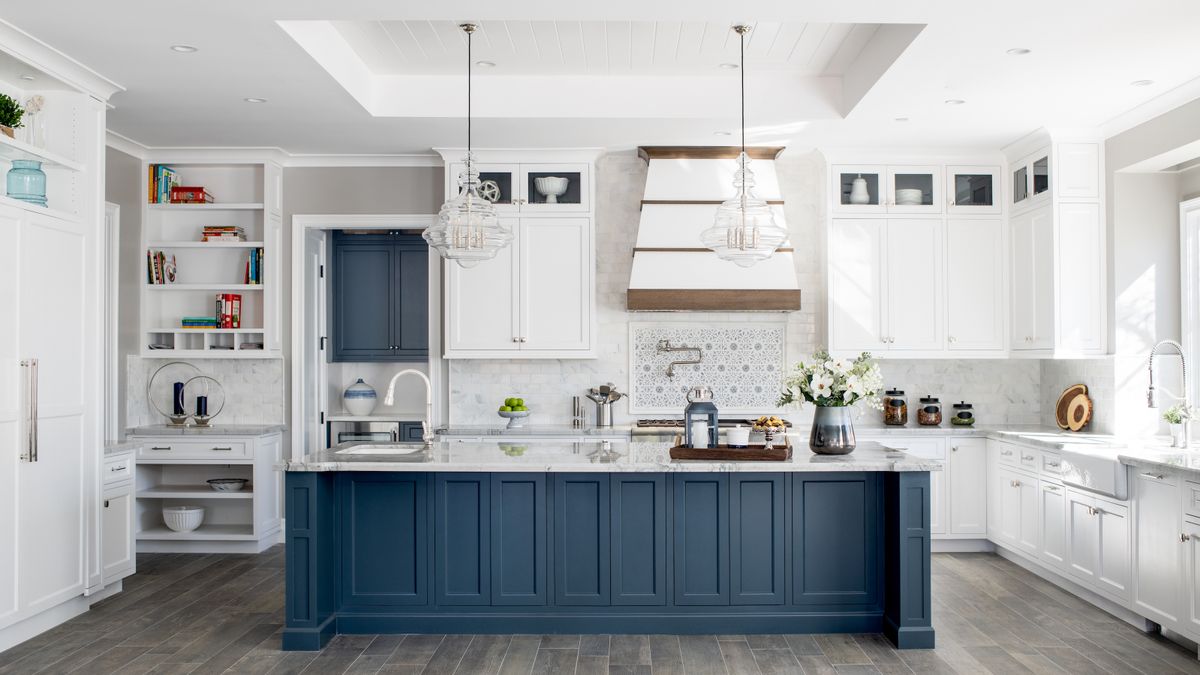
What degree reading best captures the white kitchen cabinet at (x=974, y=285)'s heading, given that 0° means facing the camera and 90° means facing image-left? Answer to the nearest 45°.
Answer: approximately 0°

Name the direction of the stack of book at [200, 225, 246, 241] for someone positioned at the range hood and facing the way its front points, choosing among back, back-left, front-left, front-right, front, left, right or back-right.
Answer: right

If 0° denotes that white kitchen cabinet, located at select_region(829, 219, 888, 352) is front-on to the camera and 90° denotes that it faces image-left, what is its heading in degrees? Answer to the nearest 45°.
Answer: approximately 0°

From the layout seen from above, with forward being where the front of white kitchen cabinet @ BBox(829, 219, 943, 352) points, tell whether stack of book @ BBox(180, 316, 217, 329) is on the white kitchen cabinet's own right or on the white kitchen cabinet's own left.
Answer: on the white kitchen cabinet's own right

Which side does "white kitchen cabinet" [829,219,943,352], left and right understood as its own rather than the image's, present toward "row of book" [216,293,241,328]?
right
